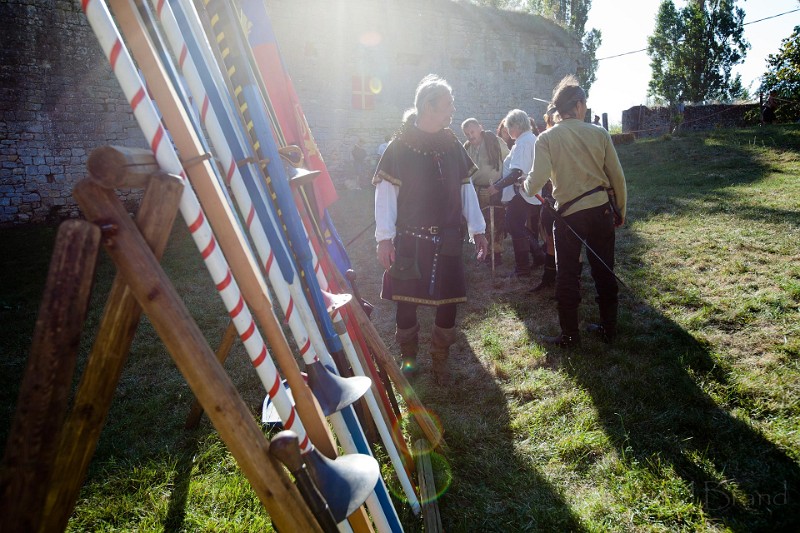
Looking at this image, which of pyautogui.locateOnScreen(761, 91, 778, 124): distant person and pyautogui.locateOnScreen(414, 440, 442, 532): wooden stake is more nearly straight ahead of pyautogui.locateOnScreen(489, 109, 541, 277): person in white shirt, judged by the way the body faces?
the wooden stake

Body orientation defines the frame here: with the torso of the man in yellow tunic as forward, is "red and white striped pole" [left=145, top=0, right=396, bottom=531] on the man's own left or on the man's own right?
on the man's own left

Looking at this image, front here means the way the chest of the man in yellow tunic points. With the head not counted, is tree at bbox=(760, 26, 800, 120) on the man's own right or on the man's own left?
on the man's own right

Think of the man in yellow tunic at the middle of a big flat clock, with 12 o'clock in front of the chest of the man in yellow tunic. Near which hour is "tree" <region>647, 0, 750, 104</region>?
The tree is roughly at 2 o'clock from the man in yellow tunic.

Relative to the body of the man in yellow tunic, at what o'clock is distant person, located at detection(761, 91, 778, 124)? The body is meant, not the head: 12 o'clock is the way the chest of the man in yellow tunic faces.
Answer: The distant person is roughly at 2 o'clock from the man in yellow tunic.

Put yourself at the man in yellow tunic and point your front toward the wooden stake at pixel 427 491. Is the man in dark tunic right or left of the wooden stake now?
right

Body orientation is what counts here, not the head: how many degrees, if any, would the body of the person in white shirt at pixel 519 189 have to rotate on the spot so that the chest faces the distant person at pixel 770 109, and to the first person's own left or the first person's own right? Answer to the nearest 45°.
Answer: approximately 135° to the first person's own right

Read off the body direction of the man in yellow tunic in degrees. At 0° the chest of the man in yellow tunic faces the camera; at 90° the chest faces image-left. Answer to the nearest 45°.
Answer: approximately 135°

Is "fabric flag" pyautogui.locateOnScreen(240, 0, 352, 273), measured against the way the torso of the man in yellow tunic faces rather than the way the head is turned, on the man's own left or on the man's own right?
on the man's own left

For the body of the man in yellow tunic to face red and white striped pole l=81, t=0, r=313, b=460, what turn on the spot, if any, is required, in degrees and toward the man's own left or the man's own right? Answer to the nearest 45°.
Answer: approximately 135° to the man's own left

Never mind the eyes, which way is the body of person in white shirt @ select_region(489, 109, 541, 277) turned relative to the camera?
to the viewer's left
